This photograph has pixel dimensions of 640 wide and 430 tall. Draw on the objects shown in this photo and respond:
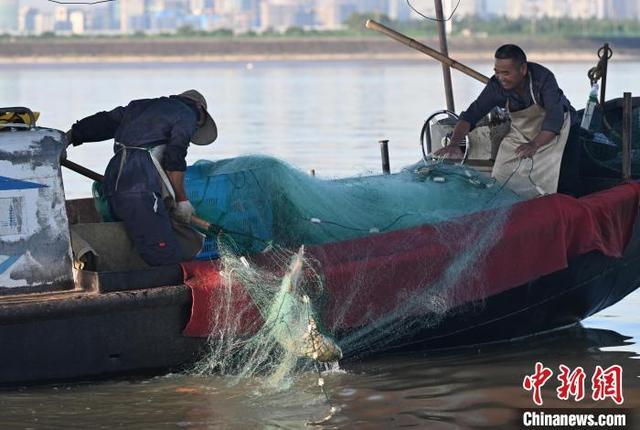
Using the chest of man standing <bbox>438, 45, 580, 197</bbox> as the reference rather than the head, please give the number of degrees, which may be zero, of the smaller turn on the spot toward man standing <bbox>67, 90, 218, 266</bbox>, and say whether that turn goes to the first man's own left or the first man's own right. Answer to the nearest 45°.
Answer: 0° — they already face them

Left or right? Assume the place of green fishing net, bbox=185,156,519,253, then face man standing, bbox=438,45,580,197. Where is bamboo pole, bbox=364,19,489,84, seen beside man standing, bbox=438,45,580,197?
left

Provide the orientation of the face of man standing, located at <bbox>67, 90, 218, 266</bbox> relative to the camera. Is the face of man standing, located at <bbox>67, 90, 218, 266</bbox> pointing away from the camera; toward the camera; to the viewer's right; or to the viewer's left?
to the viewer's right

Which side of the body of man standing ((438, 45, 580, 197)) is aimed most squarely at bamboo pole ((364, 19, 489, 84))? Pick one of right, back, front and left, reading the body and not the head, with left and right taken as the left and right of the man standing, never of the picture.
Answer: right

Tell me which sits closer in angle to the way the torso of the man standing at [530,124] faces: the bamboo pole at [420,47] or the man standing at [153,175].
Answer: the man standing

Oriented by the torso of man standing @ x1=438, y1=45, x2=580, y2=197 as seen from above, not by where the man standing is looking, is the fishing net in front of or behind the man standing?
in front

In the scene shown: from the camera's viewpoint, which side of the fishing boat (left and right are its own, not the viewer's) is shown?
right

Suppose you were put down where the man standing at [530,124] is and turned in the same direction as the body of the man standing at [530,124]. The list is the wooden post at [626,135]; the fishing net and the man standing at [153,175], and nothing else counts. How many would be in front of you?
2

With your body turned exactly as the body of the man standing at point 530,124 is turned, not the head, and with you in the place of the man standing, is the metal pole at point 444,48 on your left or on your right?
on your right
